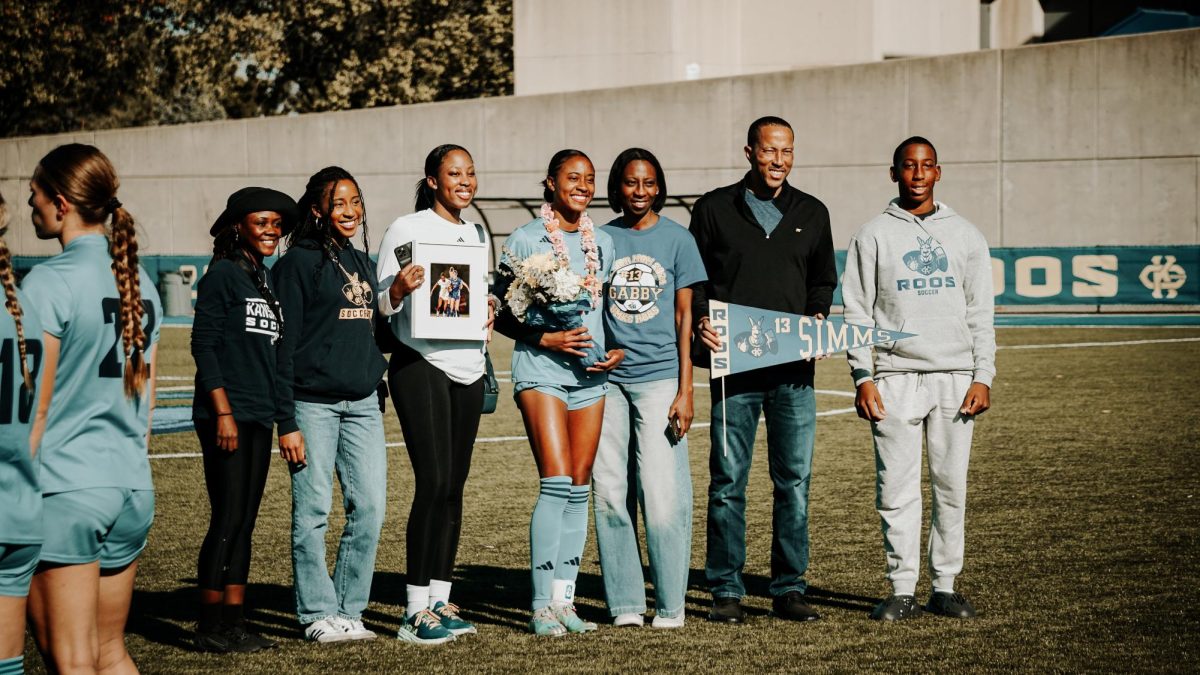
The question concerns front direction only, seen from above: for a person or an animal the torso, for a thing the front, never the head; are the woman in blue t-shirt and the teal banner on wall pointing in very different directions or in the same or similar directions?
same or similar directions

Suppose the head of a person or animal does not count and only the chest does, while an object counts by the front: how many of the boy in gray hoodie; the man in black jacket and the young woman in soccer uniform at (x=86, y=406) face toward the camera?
2

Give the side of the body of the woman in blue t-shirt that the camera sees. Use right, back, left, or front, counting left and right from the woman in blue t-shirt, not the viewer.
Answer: front

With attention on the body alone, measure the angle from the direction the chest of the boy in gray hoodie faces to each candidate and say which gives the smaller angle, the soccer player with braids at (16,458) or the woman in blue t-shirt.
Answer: the soccer player with braids

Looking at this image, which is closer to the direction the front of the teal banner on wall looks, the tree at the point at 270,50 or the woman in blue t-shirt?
the woman in blue t-shirt

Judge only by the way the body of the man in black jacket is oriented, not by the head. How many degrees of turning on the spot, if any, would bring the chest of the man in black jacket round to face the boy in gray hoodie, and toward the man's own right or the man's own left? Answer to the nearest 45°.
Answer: approximately 90° to the man's own left

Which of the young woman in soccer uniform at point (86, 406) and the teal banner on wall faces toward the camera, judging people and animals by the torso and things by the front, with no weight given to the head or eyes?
the teal banner on wall

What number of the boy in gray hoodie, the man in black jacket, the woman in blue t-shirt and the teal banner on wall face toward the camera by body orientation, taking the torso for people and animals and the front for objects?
4

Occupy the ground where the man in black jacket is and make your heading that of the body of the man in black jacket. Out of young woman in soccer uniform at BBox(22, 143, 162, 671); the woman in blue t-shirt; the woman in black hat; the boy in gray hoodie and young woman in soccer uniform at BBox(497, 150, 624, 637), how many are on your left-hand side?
1

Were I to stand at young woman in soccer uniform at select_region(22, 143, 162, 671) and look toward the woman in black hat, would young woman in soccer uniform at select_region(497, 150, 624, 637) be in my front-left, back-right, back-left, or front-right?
front-right

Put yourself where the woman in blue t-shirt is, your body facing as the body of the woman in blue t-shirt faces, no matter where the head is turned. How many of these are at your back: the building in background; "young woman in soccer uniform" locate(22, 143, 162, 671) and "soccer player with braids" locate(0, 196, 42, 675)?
1

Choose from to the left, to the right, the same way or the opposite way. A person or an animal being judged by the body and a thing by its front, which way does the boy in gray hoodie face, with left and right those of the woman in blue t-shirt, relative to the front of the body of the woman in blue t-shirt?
the same way

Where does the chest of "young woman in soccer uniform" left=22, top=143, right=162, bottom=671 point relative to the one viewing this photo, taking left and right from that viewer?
facing away from the viewer and to the left of the viewer

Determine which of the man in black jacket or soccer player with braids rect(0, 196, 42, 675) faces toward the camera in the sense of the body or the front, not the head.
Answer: the man in black jacket

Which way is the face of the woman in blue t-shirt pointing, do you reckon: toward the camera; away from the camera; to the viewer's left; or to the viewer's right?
toward the camera
